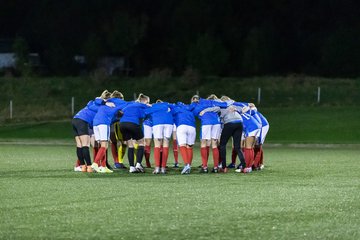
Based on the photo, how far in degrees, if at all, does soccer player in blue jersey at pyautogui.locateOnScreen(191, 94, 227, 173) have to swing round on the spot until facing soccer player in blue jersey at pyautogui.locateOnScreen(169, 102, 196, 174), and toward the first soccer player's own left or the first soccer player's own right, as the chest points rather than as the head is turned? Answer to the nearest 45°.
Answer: approximately 135° to the first soccer player's own left

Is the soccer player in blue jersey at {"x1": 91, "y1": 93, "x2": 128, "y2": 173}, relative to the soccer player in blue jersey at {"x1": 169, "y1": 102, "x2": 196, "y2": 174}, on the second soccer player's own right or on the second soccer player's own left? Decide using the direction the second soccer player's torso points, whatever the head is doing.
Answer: on the second soccer player's own left

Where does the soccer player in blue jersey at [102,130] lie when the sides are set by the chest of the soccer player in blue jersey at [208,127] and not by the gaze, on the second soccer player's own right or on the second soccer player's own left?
on the second soccer player's own left

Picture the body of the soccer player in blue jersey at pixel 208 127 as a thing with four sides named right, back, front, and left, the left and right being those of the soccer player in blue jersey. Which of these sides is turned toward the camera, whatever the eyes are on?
back

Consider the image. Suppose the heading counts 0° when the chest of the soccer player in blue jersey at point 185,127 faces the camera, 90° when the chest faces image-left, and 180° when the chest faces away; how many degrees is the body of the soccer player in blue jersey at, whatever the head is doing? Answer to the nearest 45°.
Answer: approximately 180°

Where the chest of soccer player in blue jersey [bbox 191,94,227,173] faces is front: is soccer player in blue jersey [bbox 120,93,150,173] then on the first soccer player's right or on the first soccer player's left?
on the first soccer player's left

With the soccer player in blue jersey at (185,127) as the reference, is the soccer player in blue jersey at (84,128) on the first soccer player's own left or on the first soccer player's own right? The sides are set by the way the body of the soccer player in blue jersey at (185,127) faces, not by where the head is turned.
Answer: on the first soccer player's own left

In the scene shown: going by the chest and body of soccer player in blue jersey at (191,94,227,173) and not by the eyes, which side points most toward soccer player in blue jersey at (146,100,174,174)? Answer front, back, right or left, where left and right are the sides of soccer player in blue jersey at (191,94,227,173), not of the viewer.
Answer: left

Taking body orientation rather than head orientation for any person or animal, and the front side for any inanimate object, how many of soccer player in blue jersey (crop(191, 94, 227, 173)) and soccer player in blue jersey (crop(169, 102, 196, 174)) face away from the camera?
2

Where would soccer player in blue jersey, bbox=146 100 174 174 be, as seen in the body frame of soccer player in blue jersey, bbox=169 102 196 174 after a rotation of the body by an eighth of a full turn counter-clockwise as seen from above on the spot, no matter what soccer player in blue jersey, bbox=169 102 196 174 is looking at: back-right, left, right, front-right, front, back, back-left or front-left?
front-left
